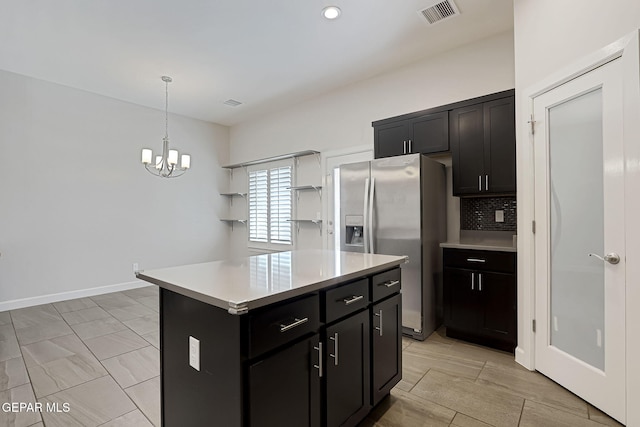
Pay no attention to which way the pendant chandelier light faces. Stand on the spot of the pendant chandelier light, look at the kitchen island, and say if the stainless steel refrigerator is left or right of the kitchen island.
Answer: left

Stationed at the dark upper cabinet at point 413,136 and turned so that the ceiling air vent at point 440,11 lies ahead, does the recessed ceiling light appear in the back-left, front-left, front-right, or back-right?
front-right

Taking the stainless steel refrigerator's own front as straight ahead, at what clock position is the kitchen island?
The kitchen island is roughly at 11 o'clock from the stainless steel refrigerator.

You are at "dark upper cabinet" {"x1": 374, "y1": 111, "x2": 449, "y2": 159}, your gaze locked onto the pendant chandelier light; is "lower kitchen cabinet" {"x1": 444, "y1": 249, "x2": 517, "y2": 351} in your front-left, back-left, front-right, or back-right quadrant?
back-left

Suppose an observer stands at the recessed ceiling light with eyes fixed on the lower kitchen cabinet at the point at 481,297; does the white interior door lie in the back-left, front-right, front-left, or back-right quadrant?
front-right

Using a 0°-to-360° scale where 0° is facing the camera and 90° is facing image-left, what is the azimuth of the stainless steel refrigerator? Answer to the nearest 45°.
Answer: approximately 45°
